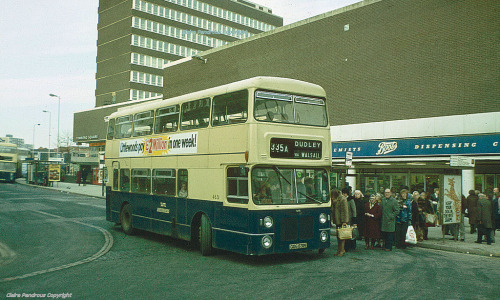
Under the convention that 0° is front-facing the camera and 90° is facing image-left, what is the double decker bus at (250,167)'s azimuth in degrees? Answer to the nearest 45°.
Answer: approximately 315°

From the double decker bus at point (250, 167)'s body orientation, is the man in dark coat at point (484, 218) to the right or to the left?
on its left
